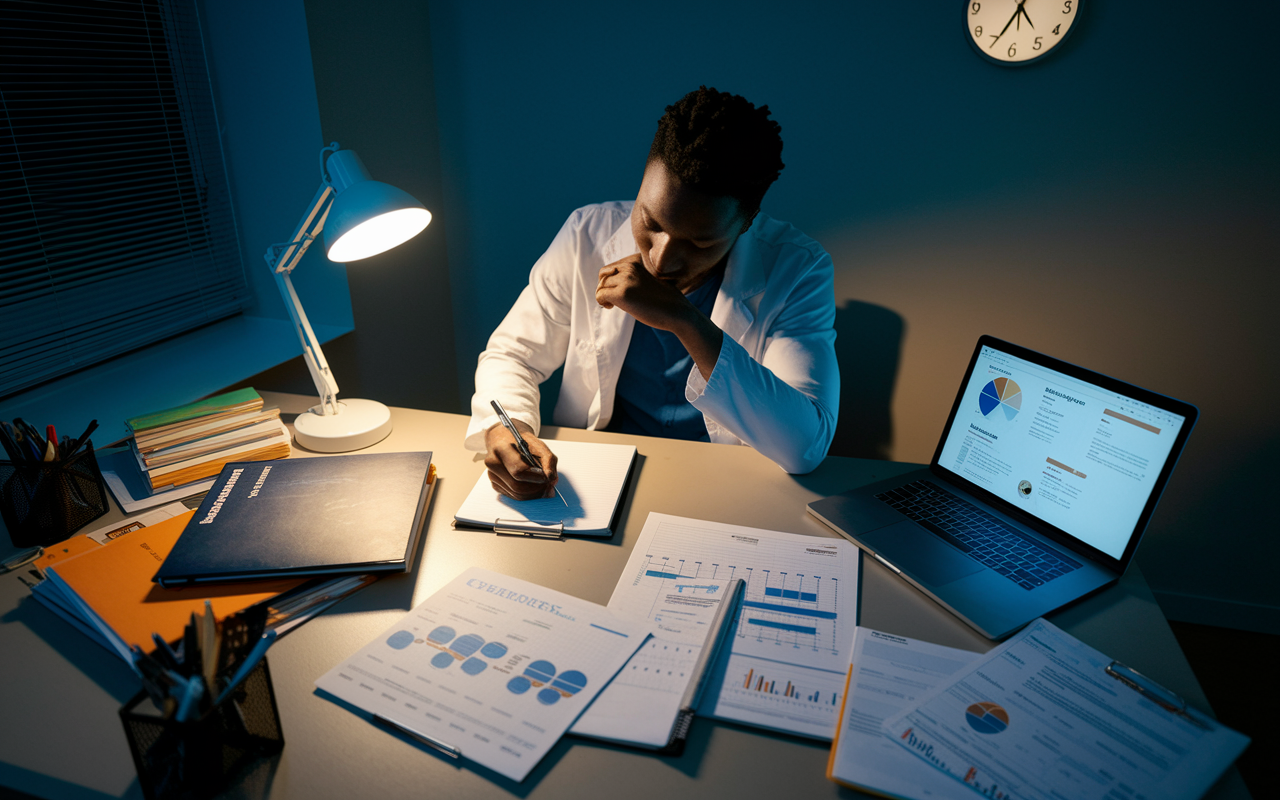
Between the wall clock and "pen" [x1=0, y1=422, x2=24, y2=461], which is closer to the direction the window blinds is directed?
the wall clock

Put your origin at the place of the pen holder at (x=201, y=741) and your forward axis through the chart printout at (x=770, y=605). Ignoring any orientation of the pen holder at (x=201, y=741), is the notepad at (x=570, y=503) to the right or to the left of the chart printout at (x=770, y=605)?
left

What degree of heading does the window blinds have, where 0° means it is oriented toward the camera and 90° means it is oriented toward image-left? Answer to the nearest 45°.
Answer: approximately 315°

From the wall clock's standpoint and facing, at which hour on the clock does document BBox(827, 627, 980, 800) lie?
The document is roughly at 12 o'clock from the wall clock.

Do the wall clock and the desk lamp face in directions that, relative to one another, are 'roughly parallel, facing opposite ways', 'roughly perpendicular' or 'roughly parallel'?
roughly perpendicular

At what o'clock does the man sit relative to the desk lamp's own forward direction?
The man is roughly at 11 o'clock from the desk lamp.

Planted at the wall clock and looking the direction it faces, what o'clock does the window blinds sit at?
The window blinds is roughly at 2 o'clock from the wall clock.

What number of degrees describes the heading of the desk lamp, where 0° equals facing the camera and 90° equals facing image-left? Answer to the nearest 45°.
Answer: approximately 315°
